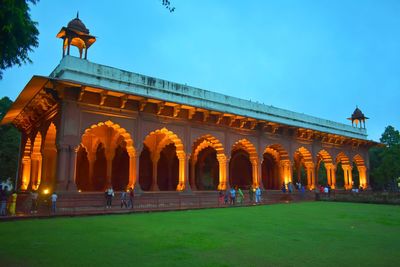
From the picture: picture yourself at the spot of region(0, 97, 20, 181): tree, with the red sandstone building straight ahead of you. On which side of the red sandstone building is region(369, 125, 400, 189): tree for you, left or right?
left

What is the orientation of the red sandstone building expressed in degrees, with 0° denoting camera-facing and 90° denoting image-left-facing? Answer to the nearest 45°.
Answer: approximately 315°

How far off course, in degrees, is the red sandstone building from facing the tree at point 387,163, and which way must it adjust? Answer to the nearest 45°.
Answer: approximately 90° to its left

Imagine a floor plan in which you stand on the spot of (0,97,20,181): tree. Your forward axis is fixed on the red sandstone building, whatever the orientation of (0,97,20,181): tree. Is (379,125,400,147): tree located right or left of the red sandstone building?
left

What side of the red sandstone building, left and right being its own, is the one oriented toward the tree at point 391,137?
left
